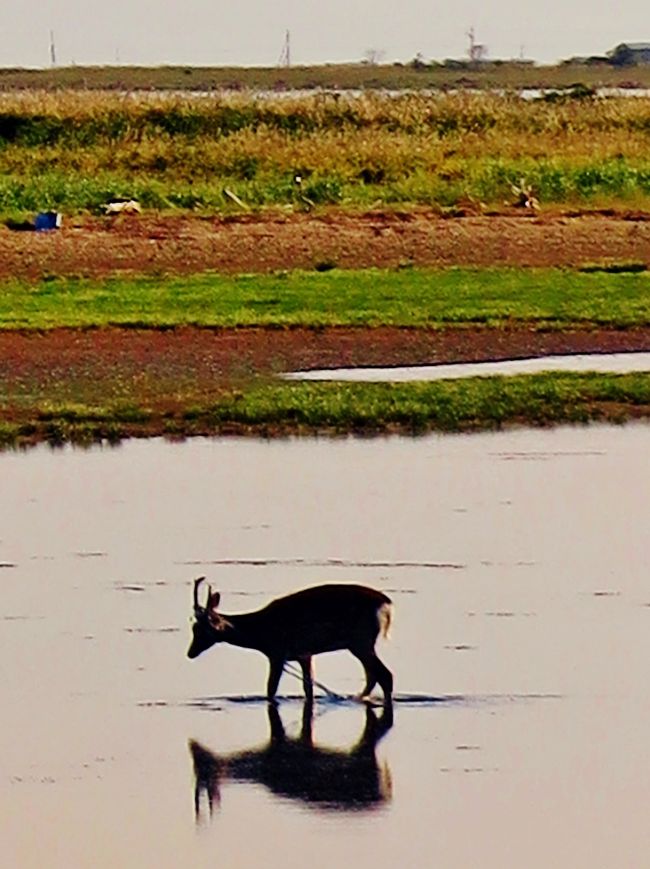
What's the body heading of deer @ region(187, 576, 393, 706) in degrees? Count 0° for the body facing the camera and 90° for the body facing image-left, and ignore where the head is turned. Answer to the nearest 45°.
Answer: approximately 90°

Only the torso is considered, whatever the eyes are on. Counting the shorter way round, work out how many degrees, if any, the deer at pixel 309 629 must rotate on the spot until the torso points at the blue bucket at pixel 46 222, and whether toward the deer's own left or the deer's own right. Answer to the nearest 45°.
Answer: approximately 90° to the deer's own right
